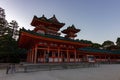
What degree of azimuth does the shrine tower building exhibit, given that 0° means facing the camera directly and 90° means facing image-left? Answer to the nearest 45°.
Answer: approximately 315°
